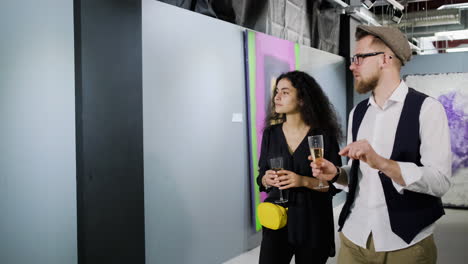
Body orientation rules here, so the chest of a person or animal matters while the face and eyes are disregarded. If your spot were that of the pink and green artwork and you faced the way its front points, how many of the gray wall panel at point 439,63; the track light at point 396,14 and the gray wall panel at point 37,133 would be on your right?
1

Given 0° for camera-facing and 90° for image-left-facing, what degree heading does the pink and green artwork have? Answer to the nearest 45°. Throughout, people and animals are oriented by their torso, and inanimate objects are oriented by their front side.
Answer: approximately 315°

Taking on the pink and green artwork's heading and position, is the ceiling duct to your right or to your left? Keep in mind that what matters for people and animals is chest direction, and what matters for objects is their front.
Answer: on your left

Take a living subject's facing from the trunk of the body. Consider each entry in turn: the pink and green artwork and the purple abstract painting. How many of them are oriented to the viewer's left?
0

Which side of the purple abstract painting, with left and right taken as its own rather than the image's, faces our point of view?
front

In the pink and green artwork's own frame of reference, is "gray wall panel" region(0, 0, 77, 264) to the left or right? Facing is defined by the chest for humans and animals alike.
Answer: on its right

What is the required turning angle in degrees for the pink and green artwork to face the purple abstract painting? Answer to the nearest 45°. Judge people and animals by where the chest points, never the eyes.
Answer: approximately 90° to its left

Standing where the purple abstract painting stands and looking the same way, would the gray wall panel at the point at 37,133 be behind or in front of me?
in front

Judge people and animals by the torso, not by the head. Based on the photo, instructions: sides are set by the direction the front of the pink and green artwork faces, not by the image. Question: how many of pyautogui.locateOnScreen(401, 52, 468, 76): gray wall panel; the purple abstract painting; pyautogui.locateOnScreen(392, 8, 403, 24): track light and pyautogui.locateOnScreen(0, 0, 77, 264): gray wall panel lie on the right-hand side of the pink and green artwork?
1

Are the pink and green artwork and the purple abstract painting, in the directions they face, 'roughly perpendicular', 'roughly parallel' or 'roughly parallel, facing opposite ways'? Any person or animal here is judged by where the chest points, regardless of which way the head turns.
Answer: roughly perpendicular

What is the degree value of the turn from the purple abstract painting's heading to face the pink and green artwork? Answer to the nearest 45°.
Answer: approximately 45° to its right
